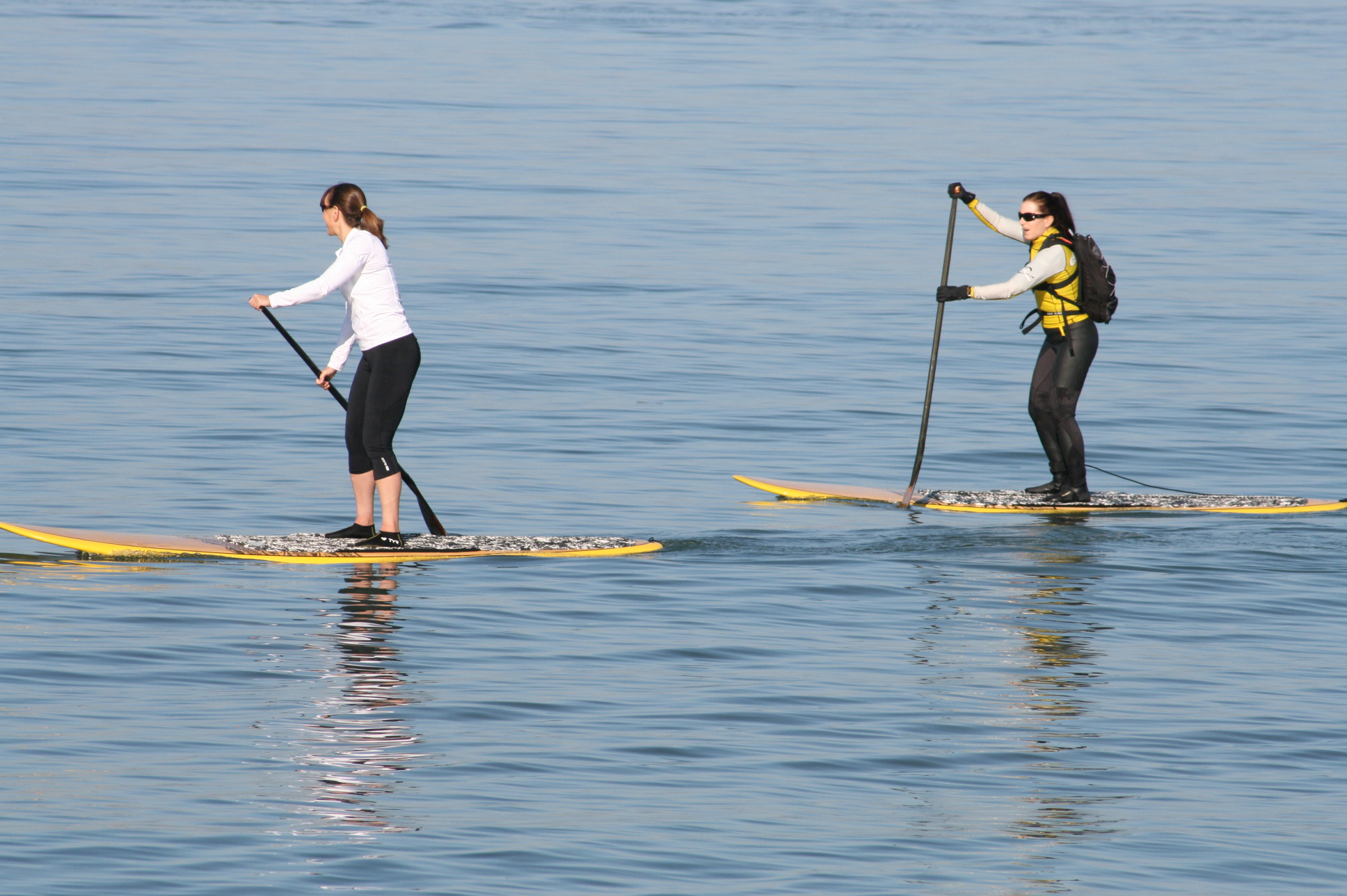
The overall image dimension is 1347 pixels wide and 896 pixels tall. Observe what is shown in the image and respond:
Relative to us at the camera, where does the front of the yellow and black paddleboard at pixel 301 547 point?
facing to the left of the viewer

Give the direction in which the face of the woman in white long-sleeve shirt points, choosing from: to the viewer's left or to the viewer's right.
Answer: to the viewer's left

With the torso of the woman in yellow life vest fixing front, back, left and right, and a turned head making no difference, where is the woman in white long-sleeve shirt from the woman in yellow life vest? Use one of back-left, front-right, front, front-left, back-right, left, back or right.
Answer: front-left

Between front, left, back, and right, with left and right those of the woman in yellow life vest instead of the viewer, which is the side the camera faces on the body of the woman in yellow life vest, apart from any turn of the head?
left

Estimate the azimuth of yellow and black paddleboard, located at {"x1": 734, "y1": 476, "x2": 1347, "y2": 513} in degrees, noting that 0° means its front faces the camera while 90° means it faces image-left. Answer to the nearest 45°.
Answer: approximately 90°

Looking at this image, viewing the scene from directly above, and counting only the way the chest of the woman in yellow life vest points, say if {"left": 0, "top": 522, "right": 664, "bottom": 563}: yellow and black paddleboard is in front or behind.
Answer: in front

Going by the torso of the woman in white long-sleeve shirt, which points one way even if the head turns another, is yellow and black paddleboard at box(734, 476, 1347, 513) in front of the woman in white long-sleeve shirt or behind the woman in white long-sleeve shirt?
behind

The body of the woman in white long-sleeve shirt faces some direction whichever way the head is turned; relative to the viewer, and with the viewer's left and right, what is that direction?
facing to the left of the viewer

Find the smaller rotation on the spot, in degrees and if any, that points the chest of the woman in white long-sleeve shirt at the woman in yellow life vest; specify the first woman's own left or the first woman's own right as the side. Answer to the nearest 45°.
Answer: approximately 135° to the first woman's own right

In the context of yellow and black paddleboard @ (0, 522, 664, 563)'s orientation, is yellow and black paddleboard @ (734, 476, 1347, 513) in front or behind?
behind
